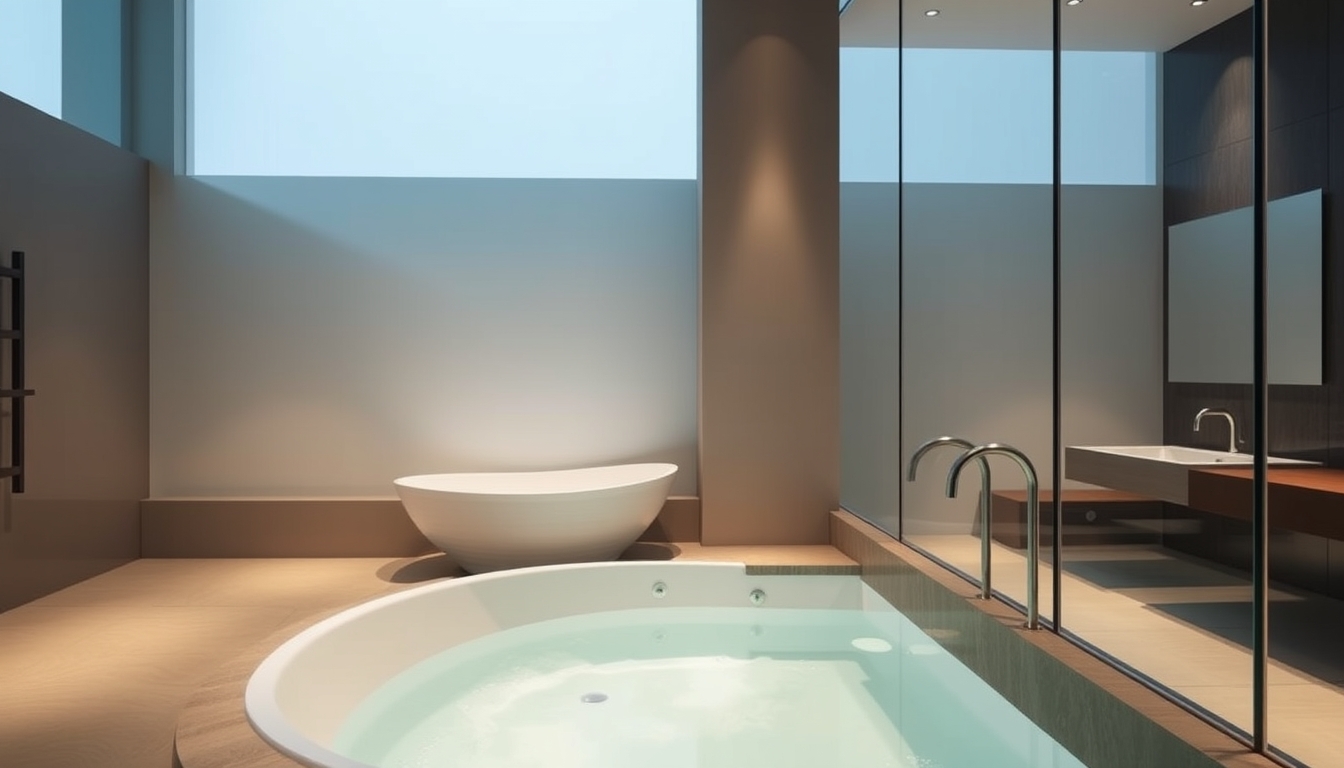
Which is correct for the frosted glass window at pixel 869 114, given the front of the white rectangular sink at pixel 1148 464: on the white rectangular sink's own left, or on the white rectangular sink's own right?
on the white rectangular sink's own right

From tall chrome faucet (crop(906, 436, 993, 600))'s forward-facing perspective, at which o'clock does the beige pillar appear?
The beige pillar is roughly at 2 o'clock from the tall chrome faucet.

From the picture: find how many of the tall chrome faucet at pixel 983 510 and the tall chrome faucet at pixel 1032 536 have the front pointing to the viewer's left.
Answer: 2

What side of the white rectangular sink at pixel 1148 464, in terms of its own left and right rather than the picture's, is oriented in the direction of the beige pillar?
right

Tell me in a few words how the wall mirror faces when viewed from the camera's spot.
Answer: facing the viewer and to the left of the viewer

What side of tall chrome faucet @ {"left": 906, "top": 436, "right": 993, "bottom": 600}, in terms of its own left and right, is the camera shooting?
left

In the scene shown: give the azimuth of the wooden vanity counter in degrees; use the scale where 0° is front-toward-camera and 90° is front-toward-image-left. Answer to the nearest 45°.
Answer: approximately 45°

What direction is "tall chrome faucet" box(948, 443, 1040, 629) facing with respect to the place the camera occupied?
facing to the left of the viewer
